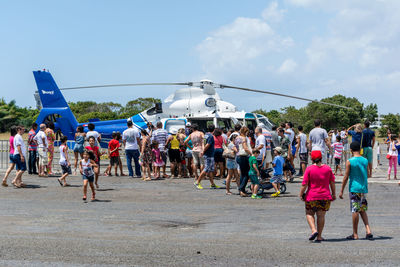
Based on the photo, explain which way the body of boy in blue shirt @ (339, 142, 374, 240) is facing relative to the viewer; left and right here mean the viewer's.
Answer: facing away from the viewer and to the left of the viewer

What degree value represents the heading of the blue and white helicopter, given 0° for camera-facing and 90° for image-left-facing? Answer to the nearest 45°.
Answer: approximately 270°

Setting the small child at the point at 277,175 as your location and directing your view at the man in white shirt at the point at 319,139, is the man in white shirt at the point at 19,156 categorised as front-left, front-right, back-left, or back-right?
back-left

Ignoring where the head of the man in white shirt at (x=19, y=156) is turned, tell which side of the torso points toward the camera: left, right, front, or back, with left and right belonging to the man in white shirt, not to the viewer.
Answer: right

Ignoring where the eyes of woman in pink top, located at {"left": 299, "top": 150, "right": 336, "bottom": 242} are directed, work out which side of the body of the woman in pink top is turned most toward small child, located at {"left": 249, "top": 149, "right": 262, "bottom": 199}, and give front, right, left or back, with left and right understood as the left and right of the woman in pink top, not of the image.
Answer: front

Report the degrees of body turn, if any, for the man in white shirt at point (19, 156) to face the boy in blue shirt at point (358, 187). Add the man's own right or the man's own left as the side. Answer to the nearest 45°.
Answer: approximately 45° to the man's own right

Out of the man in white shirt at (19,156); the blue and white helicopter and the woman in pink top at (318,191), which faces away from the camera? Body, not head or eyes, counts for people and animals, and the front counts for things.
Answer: the woman in pink top

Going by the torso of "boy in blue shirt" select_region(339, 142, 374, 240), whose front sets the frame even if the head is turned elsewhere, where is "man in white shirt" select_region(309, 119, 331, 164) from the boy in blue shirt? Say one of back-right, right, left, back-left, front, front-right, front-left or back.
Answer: front-right

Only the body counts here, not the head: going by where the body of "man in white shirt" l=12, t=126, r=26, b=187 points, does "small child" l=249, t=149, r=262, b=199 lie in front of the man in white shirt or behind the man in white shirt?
in front

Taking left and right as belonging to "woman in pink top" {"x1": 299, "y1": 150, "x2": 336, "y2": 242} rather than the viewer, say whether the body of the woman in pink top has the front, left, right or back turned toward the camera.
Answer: back
